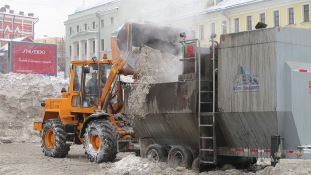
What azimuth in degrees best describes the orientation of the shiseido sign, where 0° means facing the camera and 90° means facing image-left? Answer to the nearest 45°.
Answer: approximately 0°

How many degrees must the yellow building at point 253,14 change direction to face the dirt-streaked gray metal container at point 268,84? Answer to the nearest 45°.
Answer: approximately 45° to its left

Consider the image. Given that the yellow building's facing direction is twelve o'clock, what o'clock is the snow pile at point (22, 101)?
The snow pile is roughly at 12 o'clock from the yellow building.

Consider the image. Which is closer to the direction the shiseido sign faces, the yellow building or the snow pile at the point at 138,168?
the snow pile

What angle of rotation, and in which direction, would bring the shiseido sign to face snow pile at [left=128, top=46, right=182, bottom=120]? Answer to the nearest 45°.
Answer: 0° — it already faces it

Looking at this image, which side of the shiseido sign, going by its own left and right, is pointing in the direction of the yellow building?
left

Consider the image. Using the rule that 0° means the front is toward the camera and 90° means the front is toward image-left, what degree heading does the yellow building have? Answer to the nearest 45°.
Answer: approximately 45°

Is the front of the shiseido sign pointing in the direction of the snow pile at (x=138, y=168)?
yes
